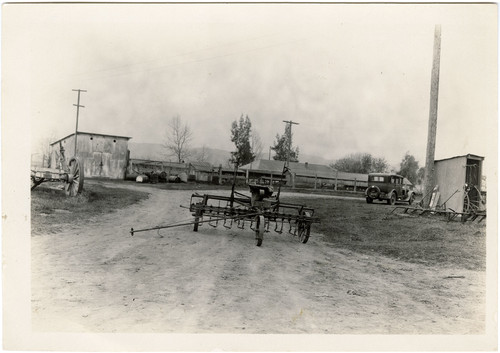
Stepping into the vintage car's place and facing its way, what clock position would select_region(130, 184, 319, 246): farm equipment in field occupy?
The farm equipment in field is roughly at 5 o'clock from the vintage car.

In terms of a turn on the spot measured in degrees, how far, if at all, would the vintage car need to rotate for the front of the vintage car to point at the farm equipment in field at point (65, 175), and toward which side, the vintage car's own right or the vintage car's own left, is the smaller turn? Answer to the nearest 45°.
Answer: approximately 180°

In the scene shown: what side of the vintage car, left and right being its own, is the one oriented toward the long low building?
back
